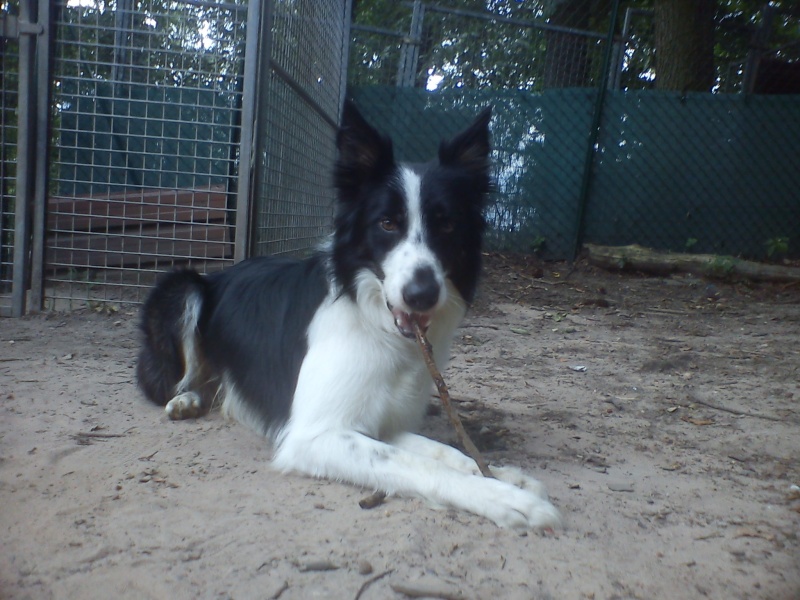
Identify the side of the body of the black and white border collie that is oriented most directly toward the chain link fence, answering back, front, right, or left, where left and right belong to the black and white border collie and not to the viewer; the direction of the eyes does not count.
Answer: left

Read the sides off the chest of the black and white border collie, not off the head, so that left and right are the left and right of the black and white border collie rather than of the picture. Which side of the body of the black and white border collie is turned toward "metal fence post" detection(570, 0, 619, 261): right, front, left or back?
left

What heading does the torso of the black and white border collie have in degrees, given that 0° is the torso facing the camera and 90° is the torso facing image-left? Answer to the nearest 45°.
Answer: approximately 315°

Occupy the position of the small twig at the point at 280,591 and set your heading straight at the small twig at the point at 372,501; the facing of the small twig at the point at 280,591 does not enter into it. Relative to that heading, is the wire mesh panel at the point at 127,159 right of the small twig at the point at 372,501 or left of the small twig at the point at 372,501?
left

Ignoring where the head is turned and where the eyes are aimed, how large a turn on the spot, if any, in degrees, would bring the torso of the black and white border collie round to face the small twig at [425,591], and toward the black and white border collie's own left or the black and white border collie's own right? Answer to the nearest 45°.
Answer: approximately 45° to the black and white border collie's own right

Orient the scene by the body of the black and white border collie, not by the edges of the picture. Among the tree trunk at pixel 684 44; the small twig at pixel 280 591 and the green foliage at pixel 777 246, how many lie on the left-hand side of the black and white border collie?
2

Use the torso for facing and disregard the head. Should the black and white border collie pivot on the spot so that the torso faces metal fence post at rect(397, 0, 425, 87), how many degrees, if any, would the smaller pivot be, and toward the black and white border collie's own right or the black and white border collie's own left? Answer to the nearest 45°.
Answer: approximately 135° to the black and white border collie's own left

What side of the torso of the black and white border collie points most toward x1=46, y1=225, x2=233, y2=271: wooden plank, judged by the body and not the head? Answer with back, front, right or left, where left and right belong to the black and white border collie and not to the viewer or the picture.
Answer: back

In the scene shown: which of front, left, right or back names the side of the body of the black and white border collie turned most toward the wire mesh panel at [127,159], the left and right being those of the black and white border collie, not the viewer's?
back

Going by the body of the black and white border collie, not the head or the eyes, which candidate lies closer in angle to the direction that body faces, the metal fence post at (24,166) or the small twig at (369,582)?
the small twig

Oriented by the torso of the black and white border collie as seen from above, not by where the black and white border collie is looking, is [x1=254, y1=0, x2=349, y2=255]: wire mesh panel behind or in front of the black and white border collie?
behind

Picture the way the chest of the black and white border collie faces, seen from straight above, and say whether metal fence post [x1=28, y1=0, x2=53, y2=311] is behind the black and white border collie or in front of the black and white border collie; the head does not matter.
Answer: behind
